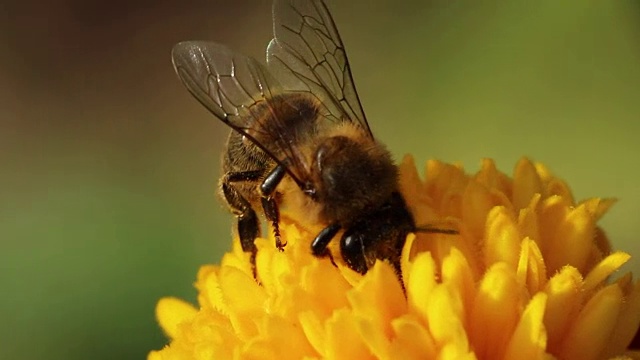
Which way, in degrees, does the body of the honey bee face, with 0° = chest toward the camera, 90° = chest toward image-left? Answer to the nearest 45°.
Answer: approximately 315°
